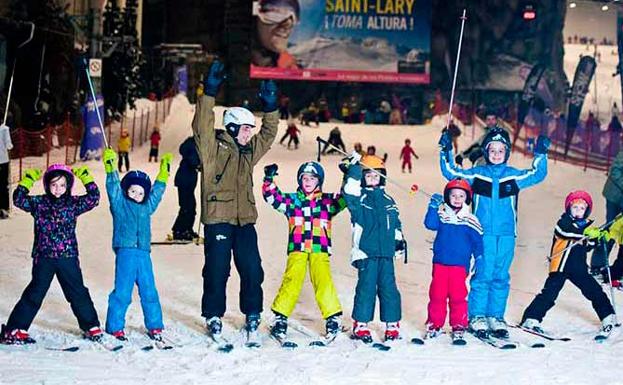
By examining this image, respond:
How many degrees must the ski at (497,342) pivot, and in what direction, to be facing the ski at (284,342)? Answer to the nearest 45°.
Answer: approximately 135° to its right

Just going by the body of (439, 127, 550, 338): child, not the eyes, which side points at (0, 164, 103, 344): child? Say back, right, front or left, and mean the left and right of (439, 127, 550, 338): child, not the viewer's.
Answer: right

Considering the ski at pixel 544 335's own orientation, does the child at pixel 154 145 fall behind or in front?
behind

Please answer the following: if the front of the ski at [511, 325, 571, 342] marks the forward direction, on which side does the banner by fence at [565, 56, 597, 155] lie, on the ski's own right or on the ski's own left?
on the ski's own left

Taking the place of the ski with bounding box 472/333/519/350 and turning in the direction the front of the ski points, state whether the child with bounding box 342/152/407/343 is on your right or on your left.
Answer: on your right

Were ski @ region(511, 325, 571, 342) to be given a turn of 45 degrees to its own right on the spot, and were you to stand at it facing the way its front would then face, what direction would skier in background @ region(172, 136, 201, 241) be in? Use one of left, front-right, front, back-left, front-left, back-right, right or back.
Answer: back-right

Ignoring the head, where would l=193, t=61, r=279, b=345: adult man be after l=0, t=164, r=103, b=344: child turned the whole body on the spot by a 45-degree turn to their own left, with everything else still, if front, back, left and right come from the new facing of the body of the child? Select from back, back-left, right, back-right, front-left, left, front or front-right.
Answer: front-left

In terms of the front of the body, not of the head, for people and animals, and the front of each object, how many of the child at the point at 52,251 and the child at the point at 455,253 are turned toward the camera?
2

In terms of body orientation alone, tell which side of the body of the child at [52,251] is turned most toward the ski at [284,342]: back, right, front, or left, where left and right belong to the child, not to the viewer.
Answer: left
